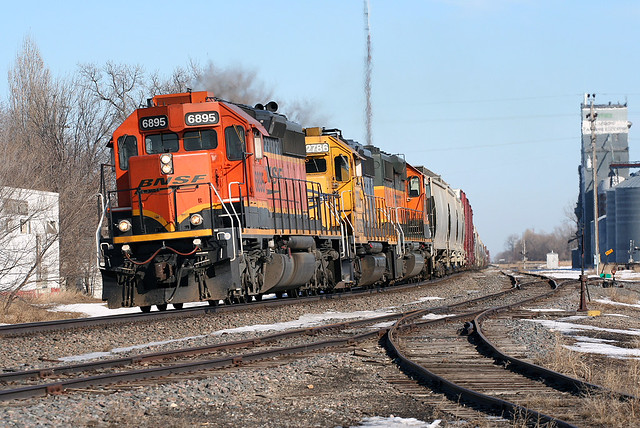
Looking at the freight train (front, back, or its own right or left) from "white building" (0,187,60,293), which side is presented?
right

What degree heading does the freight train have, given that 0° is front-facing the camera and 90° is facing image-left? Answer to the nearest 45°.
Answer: approximately 45°
